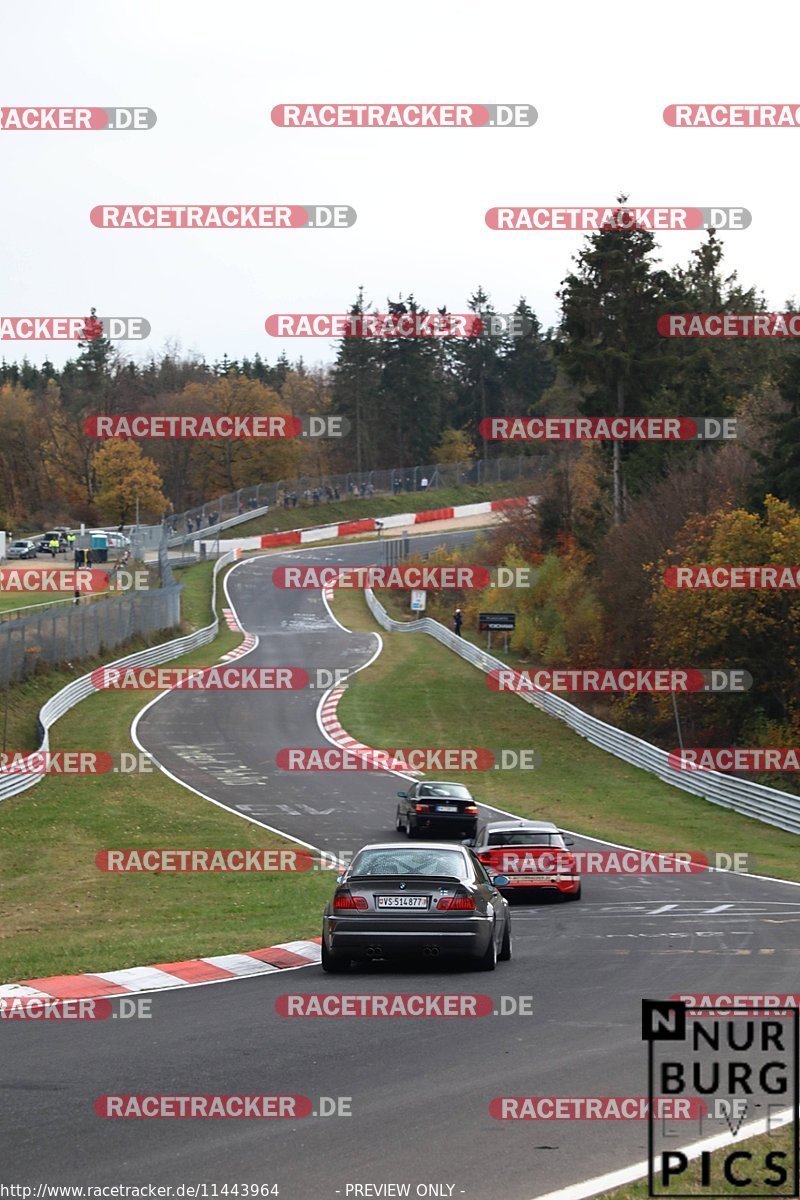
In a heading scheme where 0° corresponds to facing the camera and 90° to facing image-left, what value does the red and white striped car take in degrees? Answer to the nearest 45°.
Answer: approximately 180°

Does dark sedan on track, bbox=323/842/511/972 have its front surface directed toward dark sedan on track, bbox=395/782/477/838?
yes

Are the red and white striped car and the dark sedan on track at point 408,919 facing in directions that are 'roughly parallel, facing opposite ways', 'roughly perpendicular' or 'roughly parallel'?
roughly parallel

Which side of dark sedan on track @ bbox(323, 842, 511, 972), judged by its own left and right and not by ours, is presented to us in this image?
back

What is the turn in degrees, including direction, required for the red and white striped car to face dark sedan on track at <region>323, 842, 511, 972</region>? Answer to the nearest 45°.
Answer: approximately 180°

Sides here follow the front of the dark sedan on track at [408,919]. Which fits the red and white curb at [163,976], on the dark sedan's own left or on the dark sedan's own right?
on the dark sedan's own left

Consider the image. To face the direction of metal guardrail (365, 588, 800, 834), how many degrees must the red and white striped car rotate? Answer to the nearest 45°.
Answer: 0° — it already faces it

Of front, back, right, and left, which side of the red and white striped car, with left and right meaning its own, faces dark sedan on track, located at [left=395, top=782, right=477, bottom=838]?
front

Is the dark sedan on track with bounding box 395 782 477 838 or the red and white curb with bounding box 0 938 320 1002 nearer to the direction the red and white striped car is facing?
the dark sedan on track

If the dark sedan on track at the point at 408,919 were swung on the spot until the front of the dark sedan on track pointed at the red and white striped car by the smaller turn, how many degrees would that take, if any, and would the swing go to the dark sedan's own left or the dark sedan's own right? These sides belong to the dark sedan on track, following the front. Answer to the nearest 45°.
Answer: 0° — it already faces it

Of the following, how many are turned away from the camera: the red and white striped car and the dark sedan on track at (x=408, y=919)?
2

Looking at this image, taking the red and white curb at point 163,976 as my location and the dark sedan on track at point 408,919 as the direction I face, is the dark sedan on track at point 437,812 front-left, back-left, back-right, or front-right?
front-left
